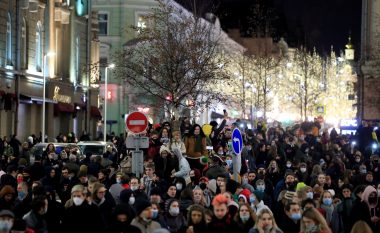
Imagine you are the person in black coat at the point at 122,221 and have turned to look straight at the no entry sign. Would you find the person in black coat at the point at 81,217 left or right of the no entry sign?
left

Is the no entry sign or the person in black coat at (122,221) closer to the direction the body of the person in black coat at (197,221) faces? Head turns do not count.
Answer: the person in black coat

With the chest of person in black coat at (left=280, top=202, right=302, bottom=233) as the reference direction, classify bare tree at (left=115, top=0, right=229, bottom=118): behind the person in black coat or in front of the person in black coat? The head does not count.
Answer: behind

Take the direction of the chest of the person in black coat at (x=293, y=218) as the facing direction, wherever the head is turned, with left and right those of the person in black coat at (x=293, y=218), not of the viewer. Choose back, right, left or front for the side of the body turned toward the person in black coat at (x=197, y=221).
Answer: right

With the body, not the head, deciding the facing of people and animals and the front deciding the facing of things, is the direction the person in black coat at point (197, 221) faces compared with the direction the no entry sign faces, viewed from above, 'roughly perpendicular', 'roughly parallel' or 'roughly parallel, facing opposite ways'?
roughly parallel

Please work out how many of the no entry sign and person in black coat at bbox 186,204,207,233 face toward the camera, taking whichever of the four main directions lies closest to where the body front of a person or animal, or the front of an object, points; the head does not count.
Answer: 2

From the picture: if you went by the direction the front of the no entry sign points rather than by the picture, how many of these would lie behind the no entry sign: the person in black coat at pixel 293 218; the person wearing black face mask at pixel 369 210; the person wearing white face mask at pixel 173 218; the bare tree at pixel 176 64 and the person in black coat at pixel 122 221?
1

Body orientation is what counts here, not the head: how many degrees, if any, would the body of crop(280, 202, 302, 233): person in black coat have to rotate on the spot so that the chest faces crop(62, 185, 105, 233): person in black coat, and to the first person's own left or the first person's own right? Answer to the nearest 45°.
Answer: approximately 135° to the first person's own right

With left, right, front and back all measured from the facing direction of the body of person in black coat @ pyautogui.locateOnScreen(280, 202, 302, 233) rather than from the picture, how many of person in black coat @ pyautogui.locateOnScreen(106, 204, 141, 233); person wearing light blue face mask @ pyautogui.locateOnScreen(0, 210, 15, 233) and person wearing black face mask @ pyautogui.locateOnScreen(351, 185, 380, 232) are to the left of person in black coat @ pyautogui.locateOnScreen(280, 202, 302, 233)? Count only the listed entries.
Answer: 1

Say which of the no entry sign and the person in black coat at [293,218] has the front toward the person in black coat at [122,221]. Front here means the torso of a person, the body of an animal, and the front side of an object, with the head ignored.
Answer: the no entry sign

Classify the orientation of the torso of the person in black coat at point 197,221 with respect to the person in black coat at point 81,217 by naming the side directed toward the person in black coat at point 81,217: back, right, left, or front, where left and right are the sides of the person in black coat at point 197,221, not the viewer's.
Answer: right

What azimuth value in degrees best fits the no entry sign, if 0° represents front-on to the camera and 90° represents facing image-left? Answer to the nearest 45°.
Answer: approximately 0°

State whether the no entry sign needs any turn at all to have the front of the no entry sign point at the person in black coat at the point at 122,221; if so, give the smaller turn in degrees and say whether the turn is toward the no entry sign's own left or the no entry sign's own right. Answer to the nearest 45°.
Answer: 0° — it already faces them

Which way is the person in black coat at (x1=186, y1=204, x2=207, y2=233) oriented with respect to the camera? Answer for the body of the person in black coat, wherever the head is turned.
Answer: toward the camera
